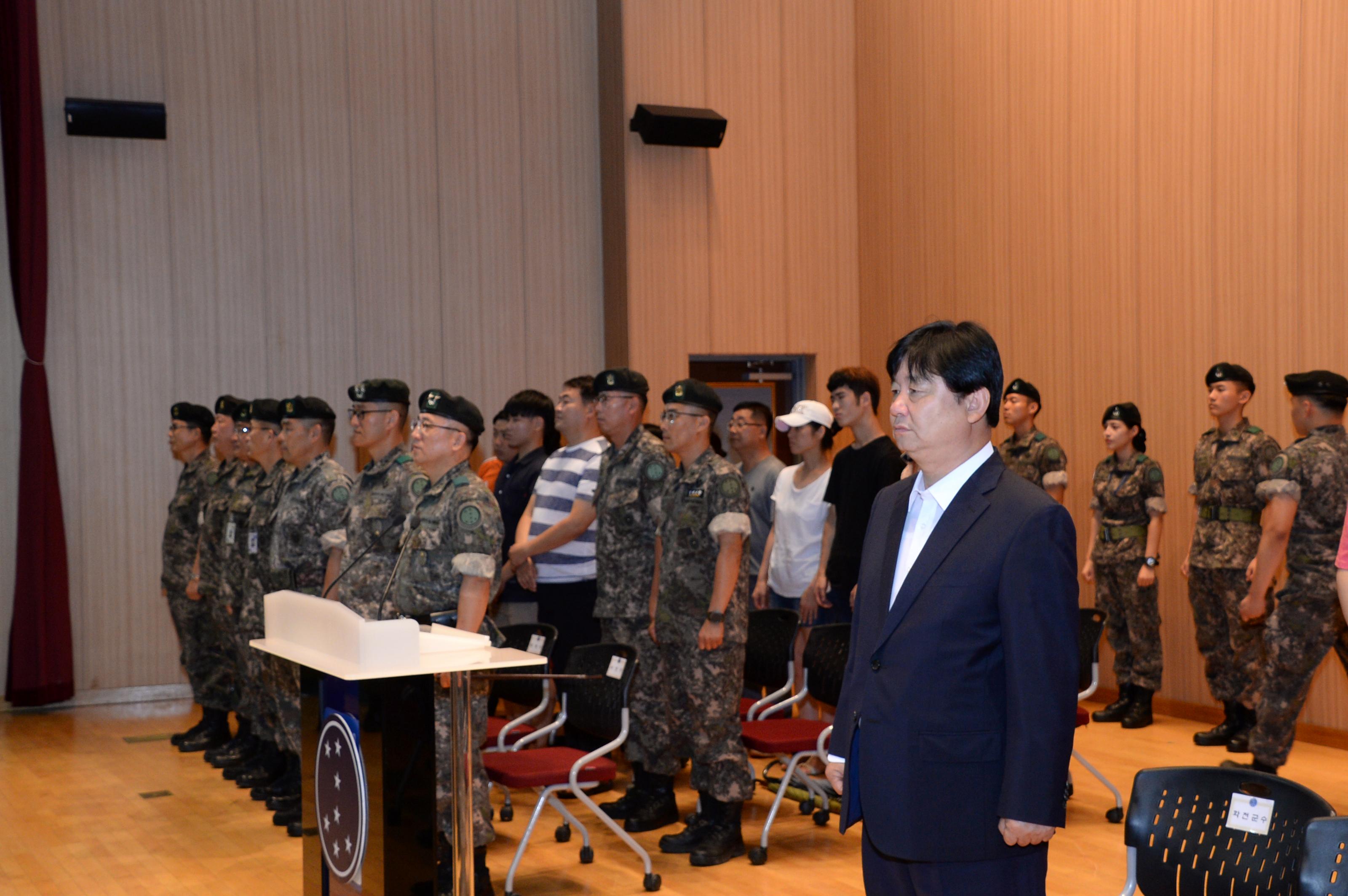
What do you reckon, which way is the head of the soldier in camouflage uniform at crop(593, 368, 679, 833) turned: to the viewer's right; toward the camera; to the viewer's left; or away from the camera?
to the viewer's left

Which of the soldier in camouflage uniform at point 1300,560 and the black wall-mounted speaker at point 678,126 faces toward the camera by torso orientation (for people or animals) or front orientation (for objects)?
the black wall-mounted speaker

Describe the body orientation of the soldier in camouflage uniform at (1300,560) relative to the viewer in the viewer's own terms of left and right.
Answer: facing away from the viewer and to the left of the viewer

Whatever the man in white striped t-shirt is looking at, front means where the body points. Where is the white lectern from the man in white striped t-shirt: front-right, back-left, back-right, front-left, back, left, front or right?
front-left

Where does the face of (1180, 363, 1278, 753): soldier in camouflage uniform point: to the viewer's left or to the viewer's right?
to the viewer's left

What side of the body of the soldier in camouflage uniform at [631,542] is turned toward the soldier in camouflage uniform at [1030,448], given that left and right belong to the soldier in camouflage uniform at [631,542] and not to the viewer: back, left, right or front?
back

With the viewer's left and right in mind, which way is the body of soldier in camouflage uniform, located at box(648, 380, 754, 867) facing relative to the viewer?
facing the viewer and to the left of the viewer

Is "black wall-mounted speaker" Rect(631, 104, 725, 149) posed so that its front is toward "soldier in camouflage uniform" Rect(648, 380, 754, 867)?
yes

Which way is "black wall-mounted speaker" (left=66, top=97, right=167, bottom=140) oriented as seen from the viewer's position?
toward the camera

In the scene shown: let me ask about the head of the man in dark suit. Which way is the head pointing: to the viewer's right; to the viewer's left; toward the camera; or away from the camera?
to the viewer's left

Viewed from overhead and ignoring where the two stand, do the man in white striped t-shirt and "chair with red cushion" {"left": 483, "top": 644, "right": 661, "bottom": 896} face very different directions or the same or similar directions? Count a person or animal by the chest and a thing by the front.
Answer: same or similar directions

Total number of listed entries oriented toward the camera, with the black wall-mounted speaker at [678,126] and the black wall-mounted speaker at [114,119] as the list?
2

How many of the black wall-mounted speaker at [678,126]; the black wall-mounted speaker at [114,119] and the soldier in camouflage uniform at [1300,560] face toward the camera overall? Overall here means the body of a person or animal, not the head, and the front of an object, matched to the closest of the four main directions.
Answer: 2

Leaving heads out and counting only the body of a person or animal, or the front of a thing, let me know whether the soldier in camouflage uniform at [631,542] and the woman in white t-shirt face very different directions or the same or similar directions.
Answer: same or similar directions

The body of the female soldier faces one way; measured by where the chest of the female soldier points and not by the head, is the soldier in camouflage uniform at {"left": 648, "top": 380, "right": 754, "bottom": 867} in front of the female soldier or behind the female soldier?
in front

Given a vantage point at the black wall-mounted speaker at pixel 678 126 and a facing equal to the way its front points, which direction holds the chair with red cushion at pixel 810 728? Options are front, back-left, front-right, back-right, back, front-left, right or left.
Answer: front
